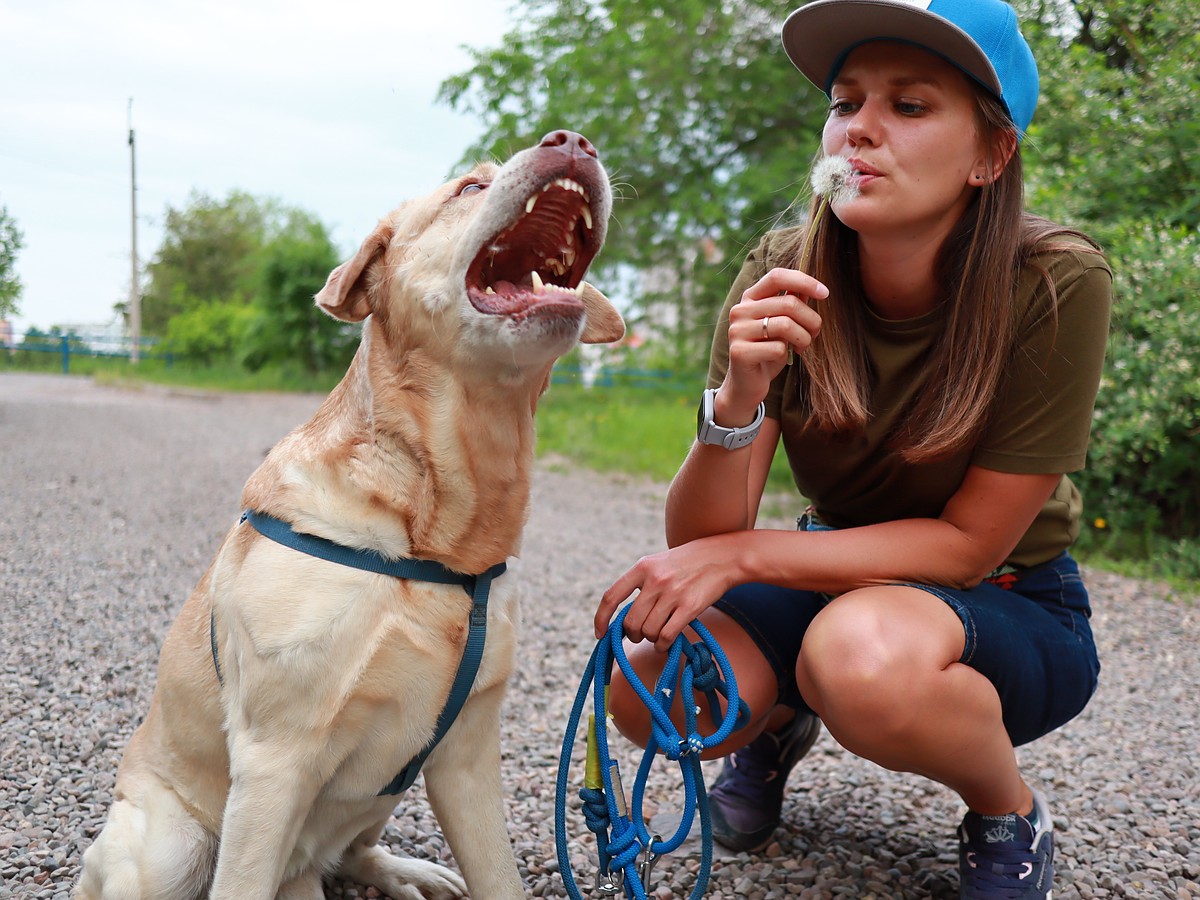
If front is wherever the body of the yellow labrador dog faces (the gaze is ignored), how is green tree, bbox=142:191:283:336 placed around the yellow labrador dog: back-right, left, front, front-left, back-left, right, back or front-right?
back-left

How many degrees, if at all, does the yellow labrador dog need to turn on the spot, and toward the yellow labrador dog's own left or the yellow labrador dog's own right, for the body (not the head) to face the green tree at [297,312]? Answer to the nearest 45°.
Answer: approximately 135° to the yellow labrador dog's own left

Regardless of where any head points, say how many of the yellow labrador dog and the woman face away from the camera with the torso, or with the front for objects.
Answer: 0

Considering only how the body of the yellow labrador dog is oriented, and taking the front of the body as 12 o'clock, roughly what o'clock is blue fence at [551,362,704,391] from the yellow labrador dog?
The blue fence is roughly at 8 o'clock from the yellow labrador dog.

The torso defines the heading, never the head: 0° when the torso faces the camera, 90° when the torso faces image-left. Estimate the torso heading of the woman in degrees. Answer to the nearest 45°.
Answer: approximately 45°

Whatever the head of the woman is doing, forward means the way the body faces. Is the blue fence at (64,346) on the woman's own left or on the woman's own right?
on the woman's own right
